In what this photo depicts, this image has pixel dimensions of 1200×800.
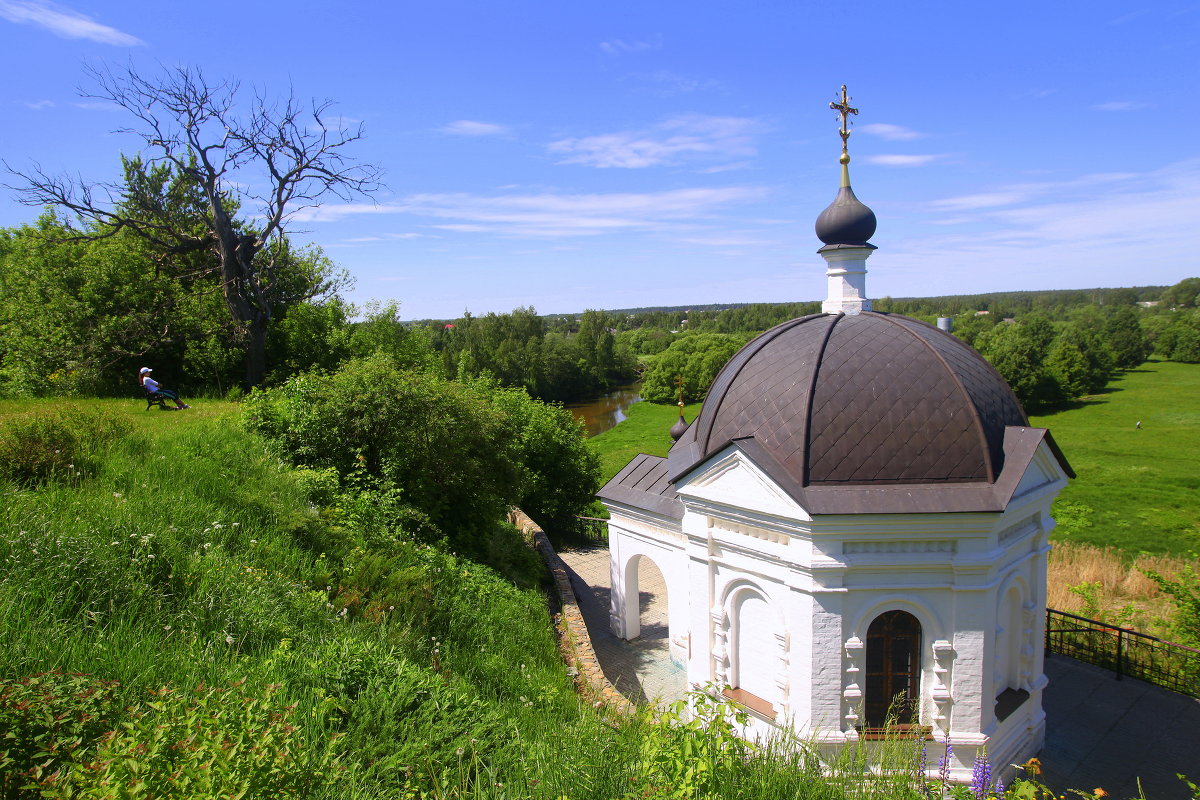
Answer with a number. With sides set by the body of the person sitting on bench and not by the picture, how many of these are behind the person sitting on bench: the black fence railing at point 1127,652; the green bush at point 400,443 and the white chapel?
0

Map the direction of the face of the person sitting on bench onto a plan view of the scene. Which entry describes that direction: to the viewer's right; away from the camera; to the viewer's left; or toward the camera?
to the viewer's right

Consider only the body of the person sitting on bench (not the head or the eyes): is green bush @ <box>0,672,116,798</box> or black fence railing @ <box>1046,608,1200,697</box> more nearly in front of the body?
the black fence railing

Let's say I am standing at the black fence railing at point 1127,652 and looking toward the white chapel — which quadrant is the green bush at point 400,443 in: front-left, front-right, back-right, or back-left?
front-right

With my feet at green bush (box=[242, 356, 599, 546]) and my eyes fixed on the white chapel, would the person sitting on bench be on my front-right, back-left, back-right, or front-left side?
back-right

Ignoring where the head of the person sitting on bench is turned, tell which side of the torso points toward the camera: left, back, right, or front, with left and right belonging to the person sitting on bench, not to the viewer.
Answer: right

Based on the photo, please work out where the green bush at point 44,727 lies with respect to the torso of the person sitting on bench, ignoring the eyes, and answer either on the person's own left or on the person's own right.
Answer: on the person's own right

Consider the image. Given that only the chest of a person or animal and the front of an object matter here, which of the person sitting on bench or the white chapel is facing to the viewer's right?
the person sitting on bench

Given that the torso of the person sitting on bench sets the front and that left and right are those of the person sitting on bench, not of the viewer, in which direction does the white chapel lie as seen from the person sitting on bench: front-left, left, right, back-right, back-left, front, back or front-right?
front-right
